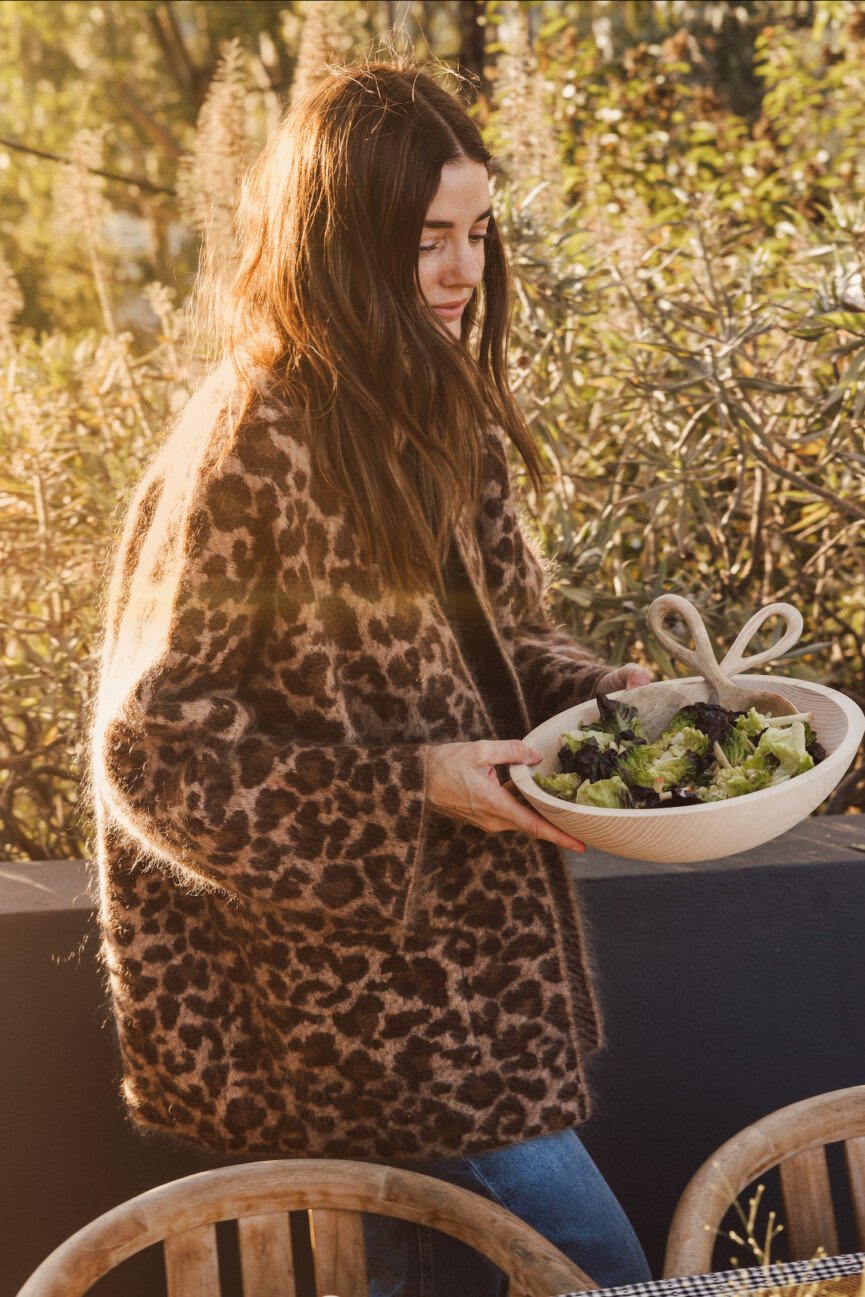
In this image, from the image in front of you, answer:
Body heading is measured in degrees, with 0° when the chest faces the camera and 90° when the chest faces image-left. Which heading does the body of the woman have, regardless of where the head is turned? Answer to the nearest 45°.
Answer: approximately 315°
